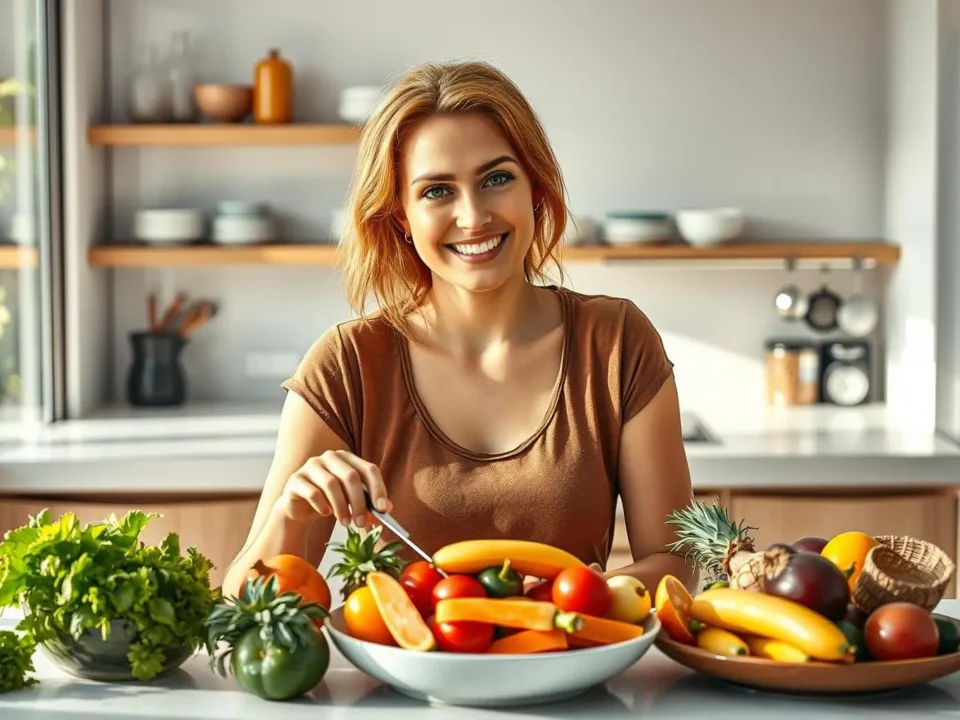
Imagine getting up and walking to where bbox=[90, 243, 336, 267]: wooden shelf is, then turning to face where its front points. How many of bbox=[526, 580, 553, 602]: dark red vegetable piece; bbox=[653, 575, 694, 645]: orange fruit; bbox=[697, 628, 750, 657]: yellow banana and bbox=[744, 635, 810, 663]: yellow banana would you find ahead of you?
4

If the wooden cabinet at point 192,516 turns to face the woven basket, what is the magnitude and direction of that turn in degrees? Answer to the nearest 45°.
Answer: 0° — it already faces it

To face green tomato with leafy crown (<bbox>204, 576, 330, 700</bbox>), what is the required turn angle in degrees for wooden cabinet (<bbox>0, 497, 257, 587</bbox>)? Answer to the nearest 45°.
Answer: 0° — it already faces it

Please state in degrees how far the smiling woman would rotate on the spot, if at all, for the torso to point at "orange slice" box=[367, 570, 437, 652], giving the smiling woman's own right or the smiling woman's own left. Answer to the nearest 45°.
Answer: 0° — they already face it

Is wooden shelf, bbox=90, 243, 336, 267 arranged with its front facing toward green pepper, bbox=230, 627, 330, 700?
yes

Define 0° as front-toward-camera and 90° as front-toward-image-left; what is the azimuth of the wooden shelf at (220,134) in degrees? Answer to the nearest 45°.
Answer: approximately 0°

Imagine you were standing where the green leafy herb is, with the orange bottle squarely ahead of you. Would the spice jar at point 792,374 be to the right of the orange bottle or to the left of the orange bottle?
right

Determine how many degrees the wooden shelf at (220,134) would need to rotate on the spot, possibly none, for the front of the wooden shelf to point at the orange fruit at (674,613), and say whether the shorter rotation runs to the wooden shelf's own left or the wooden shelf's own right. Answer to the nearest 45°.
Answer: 0° — it already faces it

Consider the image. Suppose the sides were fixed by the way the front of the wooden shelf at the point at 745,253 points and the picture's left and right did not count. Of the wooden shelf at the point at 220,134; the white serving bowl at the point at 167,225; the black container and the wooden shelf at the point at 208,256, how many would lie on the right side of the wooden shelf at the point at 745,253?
4

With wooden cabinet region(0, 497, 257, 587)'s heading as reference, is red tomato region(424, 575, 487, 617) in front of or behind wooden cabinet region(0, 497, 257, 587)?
in front

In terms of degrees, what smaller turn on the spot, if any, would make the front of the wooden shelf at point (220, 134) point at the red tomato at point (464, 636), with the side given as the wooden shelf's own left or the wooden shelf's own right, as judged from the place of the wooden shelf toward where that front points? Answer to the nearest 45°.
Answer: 0° — it already faces it
